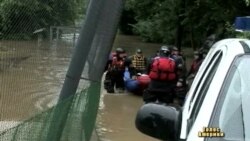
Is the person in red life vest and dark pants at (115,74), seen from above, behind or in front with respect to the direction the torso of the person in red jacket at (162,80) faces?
in front

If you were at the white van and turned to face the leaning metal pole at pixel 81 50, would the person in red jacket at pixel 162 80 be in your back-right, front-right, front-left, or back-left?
front-right

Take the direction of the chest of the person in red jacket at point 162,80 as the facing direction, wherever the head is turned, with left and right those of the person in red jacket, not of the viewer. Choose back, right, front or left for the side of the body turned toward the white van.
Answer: back

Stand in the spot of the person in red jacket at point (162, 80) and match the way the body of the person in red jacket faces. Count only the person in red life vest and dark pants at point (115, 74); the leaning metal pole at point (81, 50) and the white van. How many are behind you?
2

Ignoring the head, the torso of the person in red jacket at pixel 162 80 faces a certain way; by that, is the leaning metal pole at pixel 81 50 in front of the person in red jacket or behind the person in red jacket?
behind

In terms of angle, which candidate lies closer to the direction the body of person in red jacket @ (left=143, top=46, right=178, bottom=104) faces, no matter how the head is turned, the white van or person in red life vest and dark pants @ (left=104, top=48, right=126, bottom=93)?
the person in red life vest and dark pants

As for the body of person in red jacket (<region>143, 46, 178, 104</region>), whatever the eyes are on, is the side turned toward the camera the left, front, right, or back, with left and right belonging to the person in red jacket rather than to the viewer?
back
